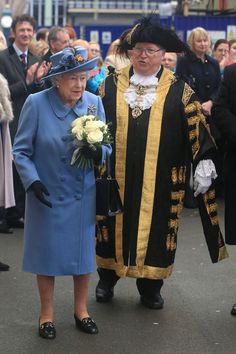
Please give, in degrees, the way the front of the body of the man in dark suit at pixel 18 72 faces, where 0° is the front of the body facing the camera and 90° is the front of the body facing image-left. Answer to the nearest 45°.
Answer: approximately 315°

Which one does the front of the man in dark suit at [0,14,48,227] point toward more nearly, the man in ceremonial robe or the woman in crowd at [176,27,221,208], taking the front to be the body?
the man in ceremonial robe

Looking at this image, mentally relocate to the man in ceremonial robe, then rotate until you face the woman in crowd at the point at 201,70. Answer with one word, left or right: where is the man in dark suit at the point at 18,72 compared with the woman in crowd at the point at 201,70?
left

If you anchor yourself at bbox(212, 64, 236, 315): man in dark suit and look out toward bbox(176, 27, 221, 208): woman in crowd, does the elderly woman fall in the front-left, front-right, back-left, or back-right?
back-left

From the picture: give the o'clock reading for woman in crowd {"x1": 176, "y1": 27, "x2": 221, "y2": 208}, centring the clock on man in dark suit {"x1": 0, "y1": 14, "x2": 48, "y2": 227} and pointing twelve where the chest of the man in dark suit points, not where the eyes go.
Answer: The woman in crowd is roughly at 10 o'clock from the man in dark suit.
